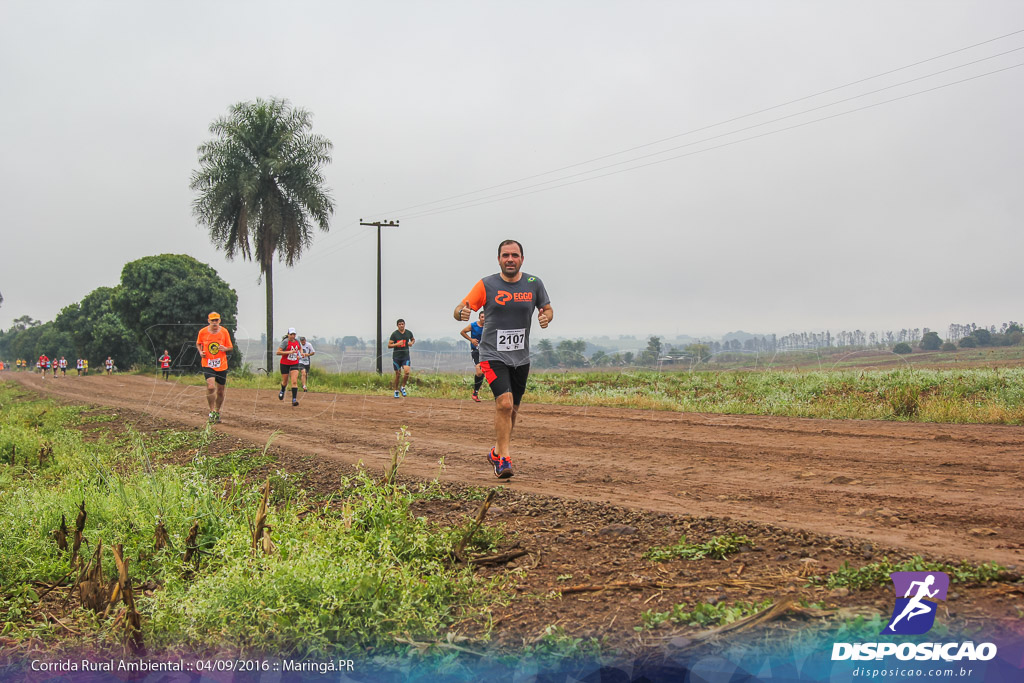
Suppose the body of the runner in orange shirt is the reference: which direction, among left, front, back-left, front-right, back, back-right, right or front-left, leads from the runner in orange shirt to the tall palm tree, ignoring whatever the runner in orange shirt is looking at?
back

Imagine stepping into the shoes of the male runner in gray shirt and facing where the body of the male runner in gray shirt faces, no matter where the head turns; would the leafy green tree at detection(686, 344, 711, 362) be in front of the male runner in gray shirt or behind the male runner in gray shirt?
behind

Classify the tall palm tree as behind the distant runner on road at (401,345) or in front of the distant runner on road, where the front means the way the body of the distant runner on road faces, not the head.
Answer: behind

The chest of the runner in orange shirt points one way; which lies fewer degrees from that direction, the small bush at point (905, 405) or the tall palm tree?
the small bush

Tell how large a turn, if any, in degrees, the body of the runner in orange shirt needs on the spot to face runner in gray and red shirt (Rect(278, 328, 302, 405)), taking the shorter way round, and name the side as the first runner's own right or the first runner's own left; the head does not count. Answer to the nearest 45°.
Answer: approximately 180°

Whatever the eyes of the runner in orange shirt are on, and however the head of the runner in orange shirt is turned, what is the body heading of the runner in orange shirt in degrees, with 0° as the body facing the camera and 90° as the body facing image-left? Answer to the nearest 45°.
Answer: approximately 0°

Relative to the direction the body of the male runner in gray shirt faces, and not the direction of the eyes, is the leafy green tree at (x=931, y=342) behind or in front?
behind
